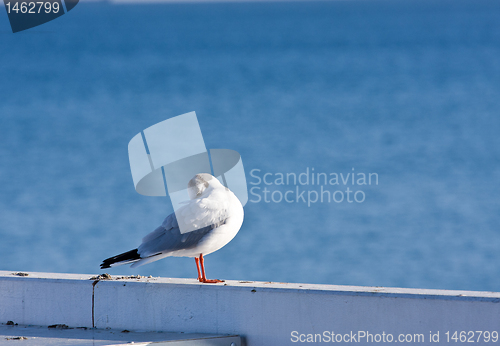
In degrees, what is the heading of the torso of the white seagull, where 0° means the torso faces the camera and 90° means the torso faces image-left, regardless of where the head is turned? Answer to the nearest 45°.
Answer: approximately 270°
